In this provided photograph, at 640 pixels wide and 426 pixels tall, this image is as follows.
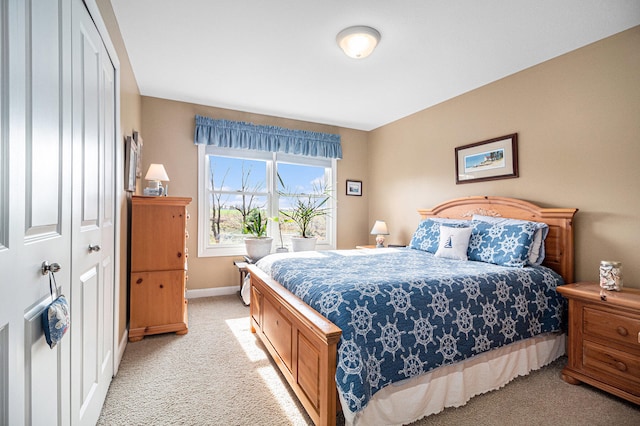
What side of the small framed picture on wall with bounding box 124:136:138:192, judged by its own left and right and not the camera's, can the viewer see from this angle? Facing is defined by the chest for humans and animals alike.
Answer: right

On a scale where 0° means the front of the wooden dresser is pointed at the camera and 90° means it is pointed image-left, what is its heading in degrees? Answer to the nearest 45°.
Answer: approximately 270°

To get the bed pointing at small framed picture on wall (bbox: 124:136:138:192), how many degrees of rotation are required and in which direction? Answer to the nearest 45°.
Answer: approximately 45° to its right

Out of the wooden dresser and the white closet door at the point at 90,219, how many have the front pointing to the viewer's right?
2

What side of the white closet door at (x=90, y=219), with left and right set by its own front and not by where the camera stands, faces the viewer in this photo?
right

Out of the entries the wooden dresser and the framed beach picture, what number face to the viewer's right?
1

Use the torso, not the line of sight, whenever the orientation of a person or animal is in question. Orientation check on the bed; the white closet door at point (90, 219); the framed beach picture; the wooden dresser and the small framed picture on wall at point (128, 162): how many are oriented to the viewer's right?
3

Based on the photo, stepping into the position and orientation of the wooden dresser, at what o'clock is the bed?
The bed is roughly at 2 o'clock from the wooden dresser.
